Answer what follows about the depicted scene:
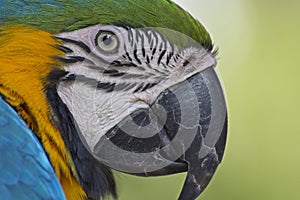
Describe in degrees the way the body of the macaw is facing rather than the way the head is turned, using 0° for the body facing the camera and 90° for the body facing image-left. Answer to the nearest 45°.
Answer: approximately 270°
